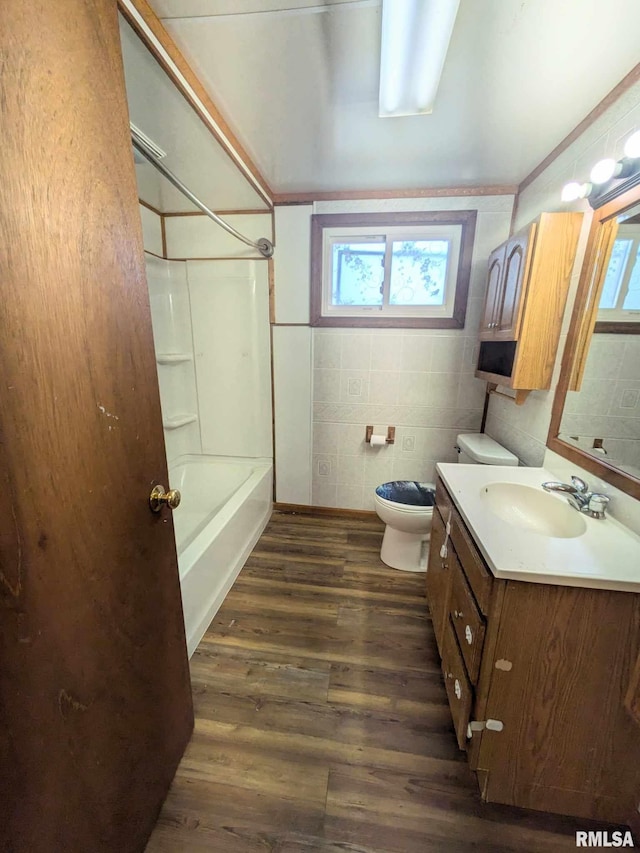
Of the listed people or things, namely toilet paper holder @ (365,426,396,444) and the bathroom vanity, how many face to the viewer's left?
1

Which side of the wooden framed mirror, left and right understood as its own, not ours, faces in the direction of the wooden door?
front

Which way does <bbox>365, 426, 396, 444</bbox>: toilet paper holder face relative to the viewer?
toward the camera

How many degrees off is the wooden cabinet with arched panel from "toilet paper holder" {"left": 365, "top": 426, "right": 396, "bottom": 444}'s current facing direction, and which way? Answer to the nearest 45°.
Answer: approximately 45° to its left

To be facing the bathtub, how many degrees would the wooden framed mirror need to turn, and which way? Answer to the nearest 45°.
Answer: approximately 45° to its right

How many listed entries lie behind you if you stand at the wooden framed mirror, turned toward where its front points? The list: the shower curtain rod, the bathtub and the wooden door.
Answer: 0

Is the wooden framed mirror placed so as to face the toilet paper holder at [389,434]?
no

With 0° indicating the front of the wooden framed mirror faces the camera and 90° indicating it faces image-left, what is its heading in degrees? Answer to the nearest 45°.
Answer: approximately 45°

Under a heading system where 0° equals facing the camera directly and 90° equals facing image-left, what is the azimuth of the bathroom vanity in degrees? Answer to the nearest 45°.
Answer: approximately 90°

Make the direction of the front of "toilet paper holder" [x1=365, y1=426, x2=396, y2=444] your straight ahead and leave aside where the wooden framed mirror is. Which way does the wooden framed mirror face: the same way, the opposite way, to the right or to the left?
to the right

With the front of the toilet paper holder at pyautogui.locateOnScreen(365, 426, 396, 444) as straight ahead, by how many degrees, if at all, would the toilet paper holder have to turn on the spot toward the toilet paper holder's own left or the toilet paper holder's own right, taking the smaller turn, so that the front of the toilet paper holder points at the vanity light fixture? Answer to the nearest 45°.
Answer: approximately 45° to the toilet paper holder's own left
